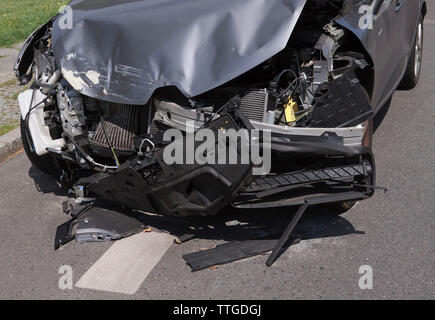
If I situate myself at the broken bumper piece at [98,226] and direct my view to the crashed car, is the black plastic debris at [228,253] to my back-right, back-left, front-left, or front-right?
front-right

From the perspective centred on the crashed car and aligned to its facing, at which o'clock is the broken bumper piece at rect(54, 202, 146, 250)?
The broken bumper piece is roughly at 1 o'clock from the crashed car.

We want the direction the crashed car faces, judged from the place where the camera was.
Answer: facing the viewer and to the left of the viewer

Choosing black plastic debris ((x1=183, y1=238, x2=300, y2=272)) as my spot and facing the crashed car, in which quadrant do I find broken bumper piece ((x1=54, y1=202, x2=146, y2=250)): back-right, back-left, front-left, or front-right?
front-left

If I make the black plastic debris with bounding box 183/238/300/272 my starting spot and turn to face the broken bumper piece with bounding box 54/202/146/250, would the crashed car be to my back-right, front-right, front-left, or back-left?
front-right
